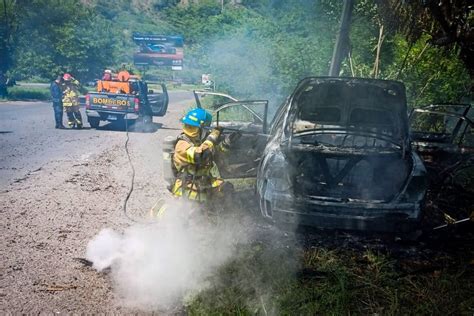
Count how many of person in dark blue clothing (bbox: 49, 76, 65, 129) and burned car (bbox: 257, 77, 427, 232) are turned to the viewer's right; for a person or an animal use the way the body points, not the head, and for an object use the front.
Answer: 1

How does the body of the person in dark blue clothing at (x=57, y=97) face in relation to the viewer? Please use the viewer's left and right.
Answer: facing to the right of the viewer

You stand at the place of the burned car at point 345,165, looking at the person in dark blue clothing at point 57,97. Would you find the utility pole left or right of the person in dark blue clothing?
right

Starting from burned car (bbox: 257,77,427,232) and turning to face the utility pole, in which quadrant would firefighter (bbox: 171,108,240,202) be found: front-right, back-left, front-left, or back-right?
back-left

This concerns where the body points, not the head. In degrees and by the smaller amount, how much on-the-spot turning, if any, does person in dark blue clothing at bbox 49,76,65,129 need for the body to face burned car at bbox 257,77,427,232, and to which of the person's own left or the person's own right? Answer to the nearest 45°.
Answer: approximately 90° to the person's own right
